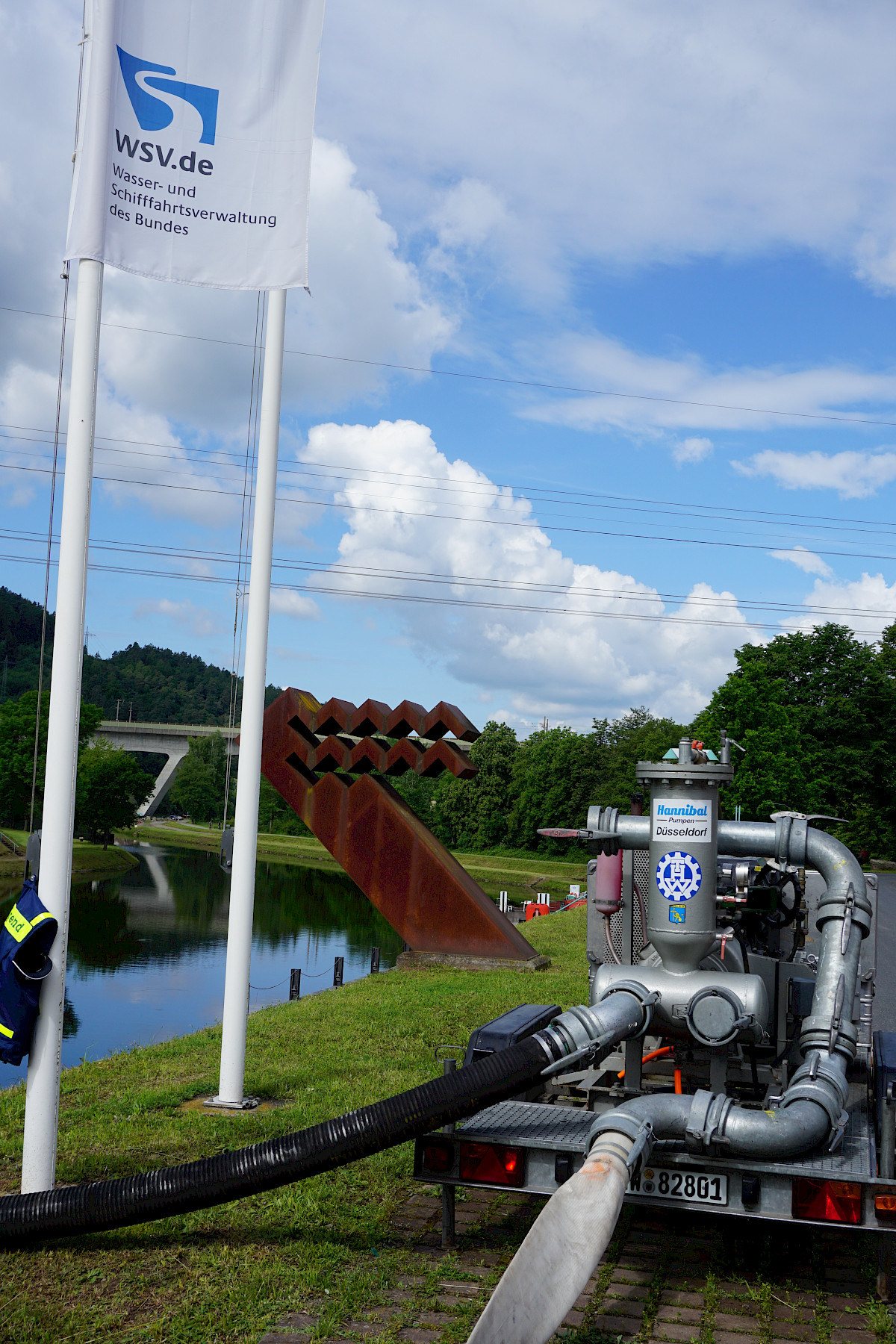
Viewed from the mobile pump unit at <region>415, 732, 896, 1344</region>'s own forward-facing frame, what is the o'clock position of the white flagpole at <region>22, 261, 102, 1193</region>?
The white flagpole is roughly at 9 o'clock from the mobile pump unit.

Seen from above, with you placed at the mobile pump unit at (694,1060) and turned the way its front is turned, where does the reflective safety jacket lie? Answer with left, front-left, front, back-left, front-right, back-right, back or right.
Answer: left

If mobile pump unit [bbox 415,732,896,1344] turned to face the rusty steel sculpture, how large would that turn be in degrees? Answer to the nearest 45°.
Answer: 0° — it already faces it

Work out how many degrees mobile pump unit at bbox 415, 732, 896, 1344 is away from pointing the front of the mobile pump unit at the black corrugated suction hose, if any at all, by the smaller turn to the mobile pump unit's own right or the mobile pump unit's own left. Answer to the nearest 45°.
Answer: approximately 135° to the mobile pump unit's own left

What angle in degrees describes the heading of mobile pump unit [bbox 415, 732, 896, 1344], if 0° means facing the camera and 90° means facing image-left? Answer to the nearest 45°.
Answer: approximately 180°
